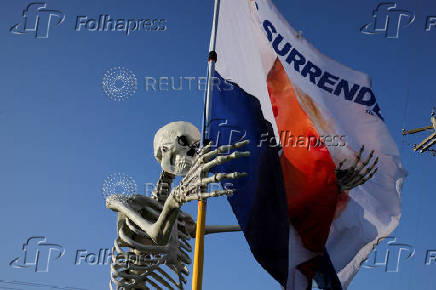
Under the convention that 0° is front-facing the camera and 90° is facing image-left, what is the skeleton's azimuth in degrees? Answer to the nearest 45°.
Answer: approximately 315°
